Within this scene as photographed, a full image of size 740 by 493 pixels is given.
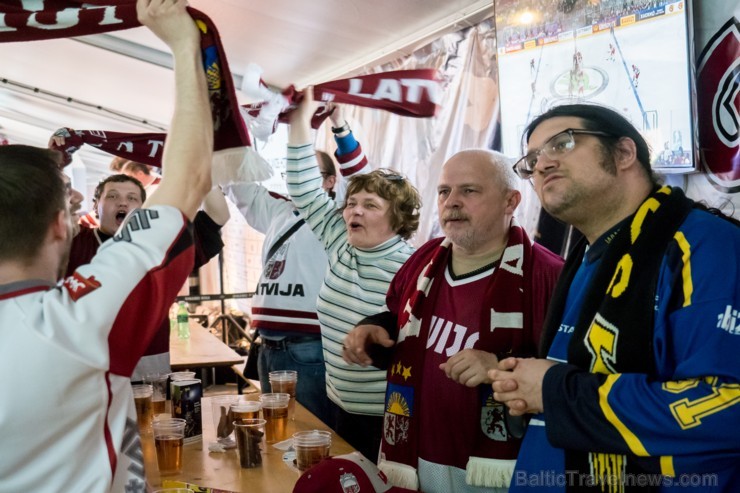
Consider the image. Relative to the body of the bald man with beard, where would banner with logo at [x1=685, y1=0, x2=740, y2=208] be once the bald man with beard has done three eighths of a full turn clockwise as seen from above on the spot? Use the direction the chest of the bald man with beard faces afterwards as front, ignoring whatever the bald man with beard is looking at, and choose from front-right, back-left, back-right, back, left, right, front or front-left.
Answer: right

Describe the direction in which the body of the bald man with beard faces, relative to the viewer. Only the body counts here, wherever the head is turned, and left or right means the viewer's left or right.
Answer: facing the viewer and to the left of the viewer

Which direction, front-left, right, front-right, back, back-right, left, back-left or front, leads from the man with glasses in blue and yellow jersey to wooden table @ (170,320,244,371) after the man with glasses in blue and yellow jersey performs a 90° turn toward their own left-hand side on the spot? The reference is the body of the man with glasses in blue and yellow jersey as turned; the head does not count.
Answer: back

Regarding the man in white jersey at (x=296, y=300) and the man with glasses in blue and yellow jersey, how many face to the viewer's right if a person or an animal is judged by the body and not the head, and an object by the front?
0

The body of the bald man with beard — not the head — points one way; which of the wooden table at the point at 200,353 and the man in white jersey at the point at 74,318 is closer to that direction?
the man in white jersey

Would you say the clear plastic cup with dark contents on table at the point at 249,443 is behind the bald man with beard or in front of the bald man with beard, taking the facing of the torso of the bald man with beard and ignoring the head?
in front

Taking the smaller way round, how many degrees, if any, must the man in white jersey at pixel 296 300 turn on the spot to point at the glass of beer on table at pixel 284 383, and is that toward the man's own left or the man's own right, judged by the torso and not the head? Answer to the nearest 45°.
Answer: approximately 45° to the man's own left

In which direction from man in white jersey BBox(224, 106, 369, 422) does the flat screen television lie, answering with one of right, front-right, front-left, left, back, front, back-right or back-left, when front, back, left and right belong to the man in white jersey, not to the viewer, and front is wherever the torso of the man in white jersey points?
left

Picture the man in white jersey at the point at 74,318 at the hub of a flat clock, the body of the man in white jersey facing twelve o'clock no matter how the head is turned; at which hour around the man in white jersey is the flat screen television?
The flat screen television is roughly at 1 o'clock from the man in white jersey.

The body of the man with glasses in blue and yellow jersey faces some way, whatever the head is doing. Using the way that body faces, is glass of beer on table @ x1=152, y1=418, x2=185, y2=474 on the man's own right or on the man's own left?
on the man's own right

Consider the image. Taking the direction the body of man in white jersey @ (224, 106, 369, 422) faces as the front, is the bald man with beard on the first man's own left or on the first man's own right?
on the first man's own left

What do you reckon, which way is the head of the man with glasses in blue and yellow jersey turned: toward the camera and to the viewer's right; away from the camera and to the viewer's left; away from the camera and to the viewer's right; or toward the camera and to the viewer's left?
toward the camera and to the viewer's left
